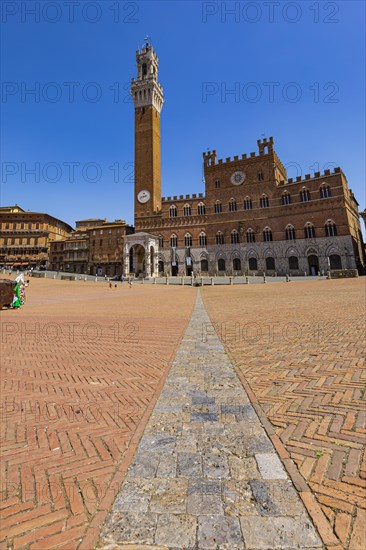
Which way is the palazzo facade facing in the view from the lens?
facing the viewer and to the left of the viewer

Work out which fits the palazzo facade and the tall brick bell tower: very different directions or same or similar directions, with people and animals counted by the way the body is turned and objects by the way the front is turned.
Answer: same or similar directions

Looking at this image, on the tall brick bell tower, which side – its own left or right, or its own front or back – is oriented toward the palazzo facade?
left

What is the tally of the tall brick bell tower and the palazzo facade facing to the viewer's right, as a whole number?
0
